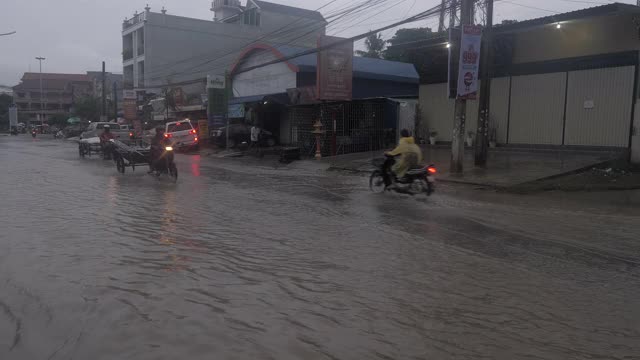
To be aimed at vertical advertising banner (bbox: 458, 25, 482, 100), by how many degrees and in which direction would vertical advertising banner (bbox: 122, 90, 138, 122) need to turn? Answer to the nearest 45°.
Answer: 0° — it already faces it

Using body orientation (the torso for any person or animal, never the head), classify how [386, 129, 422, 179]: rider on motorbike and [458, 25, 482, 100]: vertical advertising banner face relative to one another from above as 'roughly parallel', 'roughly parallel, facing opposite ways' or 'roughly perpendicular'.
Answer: roughly perpendicular

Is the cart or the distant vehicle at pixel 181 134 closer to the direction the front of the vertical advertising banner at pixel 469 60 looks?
the cart

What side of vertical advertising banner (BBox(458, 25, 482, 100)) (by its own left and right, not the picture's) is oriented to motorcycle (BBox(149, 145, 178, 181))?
right

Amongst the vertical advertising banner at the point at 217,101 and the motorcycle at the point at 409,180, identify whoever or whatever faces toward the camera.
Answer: the vertical advertising banner

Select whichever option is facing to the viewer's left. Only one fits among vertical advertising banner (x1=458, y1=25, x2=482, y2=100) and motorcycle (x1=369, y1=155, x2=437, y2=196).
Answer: the motorcycle

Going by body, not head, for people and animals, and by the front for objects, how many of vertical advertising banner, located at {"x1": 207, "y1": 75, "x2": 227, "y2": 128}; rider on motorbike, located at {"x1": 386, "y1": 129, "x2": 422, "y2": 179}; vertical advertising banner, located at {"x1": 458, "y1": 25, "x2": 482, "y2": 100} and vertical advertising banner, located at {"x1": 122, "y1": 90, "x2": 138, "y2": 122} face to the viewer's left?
1

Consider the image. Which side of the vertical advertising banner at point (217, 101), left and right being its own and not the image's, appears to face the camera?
front

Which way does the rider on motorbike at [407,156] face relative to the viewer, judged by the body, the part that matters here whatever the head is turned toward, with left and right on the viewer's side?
facing to the left of the viewer

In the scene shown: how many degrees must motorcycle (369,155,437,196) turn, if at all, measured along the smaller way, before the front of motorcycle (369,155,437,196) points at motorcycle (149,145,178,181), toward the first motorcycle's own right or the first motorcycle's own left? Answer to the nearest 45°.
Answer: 0° — it already faces it

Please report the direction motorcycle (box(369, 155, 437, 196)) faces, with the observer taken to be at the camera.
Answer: facing to the left of the viewer

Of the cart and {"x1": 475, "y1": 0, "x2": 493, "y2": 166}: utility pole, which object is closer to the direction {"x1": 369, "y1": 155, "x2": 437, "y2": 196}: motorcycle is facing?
the cart

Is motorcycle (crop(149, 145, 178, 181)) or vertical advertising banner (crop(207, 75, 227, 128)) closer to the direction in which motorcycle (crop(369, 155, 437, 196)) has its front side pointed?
the motorcycle

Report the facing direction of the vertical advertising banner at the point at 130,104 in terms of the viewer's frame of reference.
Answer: facing the viewer

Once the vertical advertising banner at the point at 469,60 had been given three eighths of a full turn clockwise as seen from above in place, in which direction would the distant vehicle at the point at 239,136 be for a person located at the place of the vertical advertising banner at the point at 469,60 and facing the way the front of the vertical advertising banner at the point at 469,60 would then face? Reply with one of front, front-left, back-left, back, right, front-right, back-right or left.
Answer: front

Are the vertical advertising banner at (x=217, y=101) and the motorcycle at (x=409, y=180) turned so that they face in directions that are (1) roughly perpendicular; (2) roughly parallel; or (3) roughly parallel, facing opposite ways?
roughly perpendicular

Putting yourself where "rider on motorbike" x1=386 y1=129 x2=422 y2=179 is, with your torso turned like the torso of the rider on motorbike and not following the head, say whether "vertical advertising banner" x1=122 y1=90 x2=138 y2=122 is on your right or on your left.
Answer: on your right

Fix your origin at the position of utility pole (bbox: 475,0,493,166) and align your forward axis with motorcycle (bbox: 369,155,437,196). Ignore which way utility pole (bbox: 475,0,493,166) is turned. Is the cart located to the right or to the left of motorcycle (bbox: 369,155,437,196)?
right
